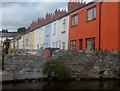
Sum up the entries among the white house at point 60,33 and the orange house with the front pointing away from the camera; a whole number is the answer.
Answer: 0

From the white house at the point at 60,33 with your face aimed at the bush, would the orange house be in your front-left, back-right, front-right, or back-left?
front-left

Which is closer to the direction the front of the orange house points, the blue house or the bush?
the bush

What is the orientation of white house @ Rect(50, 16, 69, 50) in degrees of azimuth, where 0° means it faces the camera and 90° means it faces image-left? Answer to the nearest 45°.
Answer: approximately 45°

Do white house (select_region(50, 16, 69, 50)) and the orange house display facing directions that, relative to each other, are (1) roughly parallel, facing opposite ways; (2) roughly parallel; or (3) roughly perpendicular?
roughly parallel

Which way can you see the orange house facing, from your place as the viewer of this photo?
facing the viewer and to the left of the viewer

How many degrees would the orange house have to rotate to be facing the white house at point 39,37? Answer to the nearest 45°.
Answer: approximately 90° to its right

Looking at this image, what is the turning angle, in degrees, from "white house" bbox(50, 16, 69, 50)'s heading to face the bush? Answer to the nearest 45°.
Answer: approximately 45° to its left

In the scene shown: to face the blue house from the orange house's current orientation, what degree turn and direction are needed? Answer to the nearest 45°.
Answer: approximately 90° to its right
